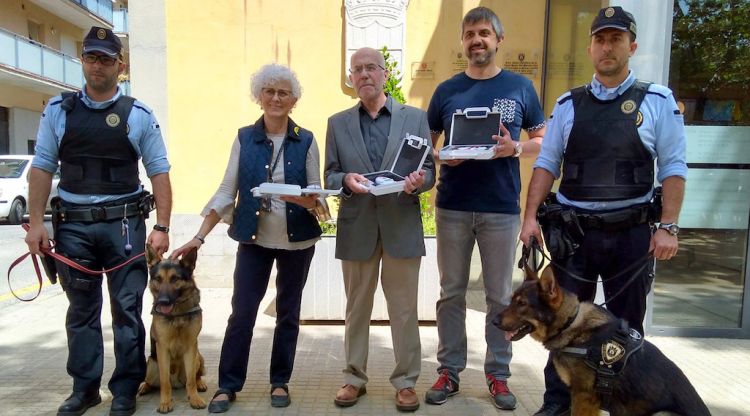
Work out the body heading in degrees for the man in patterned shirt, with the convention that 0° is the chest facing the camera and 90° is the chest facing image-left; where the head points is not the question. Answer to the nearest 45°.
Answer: approximately 0°

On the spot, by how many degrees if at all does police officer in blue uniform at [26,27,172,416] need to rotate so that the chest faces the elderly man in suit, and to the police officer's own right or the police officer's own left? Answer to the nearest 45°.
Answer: approximately 45° to the police officer's own left

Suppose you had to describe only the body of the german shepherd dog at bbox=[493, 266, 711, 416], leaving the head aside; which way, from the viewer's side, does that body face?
to the viewer's left

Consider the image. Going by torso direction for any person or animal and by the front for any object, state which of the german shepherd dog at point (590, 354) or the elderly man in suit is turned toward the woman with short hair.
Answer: the german shepherd dog

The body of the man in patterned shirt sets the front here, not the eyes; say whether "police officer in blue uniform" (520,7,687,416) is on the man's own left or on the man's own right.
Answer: on the man's own left

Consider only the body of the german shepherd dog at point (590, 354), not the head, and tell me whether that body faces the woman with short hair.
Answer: yes

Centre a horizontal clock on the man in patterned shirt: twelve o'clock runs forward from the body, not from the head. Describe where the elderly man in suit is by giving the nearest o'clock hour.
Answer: The elderly man in suit is roughly at 2 o'clock from the man in patterned shirt.

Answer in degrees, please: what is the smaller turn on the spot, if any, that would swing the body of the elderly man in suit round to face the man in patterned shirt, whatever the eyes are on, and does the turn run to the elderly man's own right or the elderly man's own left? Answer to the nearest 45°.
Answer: approximately 90° to the elderly man's own left

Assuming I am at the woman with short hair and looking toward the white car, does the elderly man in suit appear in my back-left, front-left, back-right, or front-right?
back-right
